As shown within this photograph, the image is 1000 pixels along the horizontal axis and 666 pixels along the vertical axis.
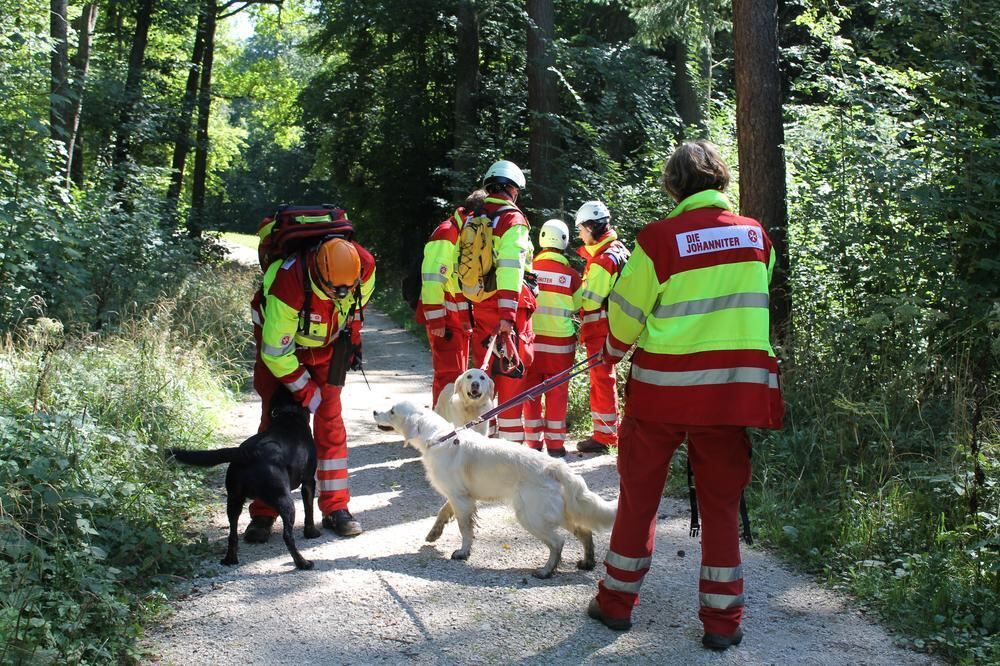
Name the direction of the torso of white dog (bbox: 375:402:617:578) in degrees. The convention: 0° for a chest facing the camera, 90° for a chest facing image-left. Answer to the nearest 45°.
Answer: approximately 90°

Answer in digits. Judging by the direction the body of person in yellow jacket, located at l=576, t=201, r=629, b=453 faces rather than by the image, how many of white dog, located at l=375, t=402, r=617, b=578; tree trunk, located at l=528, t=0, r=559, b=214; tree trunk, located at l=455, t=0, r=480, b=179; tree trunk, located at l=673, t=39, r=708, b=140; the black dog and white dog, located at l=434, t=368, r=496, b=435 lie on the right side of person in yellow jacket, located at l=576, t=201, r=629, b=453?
3

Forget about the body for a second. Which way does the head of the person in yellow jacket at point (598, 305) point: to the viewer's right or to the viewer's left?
to the viewer's left

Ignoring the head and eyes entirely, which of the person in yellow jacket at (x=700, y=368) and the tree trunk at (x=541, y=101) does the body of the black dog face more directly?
the tree trunk

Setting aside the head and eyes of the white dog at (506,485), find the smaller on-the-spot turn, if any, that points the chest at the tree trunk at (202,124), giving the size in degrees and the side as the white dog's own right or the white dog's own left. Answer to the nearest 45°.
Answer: approximately 90° to the white dog's own right

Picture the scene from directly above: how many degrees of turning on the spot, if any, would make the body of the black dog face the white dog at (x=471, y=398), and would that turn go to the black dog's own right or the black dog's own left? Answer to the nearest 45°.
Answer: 0° — it already faces it

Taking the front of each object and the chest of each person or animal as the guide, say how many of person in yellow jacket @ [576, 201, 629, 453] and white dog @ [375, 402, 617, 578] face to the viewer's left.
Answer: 2

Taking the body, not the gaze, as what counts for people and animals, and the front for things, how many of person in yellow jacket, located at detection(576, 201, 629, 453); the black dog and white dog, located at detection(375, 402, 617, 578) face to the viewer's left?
2
